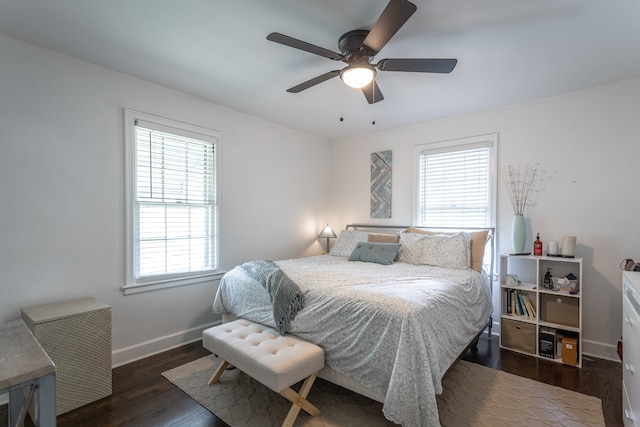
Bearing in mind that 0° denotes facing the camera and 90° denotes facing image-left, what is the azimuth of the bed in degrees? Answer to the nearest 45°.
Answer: approximately 45°

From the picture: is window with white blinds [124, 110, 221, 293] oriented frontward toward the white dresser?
yes

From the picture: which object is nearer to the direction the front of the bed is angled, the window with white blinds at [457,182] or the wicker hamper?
the wicker hamper

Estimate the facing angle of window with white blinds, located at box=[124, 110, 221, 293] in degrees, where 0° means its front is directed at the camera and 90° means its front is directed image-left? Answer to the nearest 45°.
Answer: approximately 315°

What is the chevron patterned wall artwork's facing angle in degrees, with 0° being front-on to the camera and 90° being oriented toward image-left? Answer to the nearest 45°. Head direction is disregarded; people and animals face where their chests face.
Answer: approximately 45°

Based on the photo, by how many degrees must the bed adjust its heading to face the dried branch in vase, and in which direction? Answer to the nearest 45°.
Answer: approximately 180°

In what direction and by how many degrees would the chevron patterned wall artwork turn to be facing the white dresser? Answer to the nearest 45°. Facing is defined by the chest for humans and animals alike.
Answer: approximately 90° to its left

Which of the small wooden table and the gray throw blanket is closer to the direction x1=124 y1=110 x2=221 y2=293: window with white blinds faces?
the gray throw blanket
